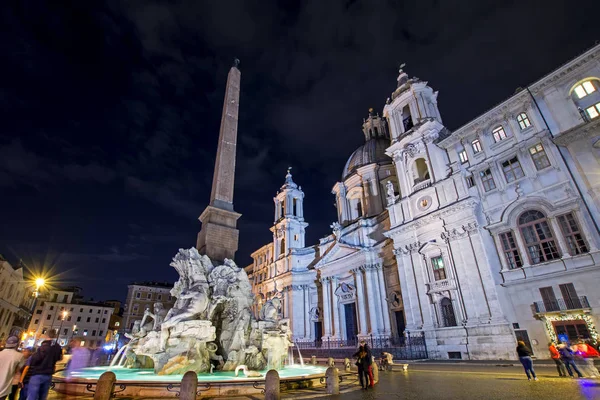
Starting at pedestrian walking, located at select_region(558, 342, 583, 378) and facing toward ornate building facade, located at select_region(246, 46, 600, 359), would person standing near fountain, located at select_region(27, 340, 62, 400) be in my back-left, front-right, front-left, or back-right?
back-left

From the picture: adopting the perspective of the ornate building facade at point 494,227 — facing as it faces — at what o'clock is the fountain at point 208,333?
The fountain is roughly at 12 o'clock from the ornate building facade.

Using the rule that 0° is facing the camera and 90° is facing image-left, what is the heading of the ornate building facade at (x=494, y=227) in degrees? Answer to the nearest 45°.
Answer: approximately 45°

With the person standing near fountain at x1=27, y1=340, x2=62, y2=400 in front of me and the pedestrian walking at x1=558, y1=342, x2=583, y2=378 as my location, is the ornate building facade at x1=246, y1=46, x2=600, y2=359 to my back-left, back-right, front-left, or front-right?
back-right

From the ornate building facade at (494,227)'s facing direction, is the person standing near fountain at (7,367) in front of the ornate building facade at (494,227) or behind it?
in front

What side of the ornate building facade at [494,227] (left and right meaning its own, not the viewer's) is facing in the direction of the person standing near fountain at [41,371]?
front

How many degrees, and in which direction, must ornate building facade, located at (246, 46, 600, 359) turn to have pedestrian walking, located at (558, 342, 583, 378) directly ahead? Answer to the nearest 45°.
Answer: approximately 45° to its left
